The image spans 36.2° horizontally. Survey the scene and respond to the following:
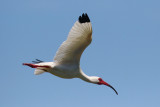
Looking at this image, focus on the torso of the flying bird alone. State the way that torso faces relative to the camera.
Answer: to the viewer's right
